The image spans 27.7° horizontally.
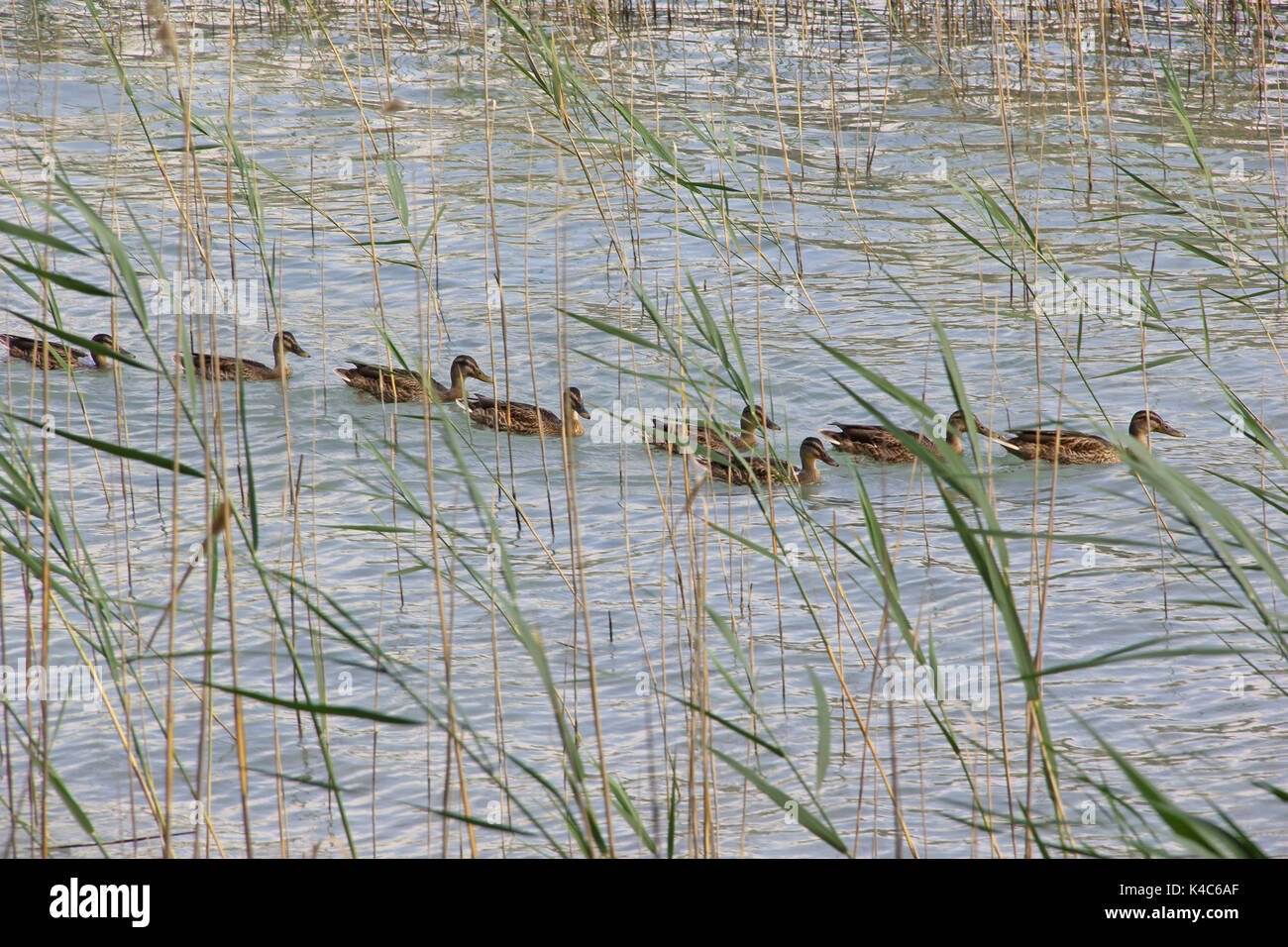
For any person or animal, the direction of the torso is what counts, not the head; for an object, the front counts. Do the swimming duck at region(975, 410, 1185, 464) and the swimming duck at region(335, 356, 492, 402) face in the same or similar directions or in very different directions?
same or similar directions

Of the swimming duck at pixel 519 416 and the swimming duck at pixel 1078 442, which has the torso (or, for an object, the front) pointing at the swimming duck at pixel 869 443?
the swimming duck at pixel 519 416

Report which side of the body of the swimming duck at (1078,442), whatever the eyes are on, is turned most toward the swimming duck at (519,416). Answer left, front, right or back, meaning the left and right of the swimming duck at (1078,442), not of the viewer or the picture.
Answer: back

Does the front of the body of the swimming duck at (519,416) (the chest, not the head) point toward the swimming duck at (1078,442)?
yes

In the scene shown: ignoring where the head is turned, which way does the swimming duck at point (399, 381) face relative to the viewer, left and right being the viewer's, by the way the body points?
facing to the right of the viewer

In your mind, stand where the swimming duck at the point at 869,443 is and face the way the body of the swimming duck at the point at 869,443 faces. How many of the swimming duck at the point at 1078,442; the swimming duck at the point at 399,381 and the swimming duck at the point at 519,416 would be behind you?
2

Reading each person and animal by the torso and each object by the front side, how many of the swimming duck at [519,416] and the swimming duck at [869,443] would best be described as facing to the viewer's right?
2

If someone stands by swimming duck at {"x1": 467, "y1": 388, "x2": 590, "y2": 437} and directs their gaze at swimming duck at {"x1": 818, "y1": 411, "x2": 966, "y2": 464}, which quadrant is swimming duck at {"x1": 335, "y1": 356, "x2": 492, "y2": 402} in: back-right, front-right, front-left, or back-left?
back-left

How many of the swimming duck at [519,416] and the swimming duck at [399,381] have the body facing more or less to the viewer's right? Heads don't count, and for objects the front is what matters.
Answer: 2

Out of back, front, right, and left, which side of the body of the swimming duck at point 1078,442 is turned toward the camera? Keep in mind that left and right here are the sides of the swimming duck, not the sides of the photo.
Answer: right

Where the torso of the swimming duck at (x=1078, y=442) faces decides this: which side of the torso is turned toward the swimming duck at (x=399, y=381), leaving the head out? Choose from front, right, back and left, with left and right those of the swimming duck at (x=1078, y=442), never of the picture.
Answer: back

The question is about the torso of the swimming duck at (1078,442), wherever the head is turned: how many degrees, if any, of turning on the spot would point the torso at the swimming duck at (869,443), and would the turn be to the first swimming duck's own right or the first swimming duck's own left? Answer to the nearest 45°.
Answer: approximately 180°

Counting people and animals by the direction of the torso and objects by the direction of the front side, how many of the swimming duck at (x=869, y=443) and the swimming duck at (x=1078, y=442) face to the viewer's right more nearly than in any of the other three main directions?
2

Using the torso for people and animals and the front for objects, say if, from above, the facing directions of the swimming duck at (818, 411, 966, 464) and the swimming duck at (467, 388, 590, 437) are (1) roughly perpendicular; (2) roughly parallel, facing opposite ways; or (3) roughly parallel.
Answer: roughly parallel

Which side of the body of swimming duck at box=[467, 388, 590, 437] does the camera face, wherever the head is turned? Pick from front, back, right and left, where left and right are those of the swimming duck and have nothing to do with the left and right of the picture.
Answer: right

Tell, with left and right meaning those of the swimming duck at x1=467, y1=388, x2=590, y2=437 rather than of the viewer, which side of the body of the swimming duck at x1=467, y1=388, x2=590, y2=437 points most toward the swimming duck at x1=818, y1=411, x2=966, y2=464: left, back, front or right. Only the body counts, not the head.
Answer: front

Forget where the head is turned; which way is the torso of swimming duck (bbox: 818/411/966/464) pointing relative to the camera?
to the viewer's right
